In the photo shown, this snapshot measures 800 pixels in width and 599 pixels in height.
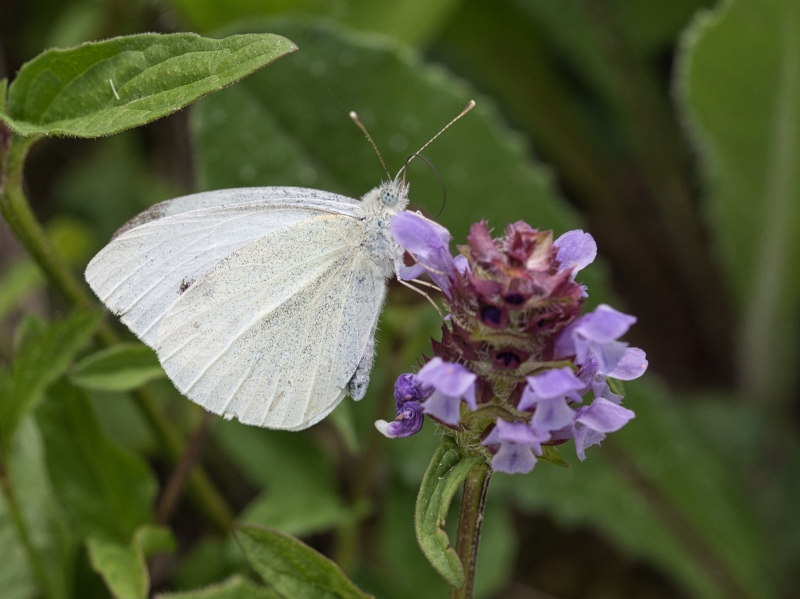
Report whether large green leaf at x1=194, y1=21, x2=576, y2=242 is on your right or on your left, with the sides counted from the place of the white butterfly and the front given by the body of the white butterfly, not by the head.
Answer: on your left

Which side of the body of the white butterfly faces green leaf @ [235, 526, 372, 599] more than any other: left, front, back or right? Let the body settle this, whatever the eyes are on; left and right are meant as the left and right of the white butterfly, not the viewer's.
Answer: right

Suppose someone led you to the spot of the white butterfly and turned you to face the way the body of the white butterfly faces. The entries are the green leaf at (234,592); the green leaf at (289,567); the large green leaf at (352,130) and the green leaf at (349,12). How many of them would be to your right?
2

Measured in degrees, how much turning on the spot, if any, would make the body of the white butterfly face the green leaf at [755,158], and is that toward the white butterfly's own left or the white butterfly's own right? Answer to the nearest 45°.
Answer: approximately 45° to the white butterfly's own left

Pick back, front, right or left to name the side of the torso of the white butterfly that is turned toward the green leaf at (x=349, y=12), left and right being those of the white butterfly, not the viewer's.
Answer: left

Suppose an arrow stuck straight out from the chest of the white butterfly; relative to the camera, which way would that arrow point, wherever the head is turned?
to the viewer's right
